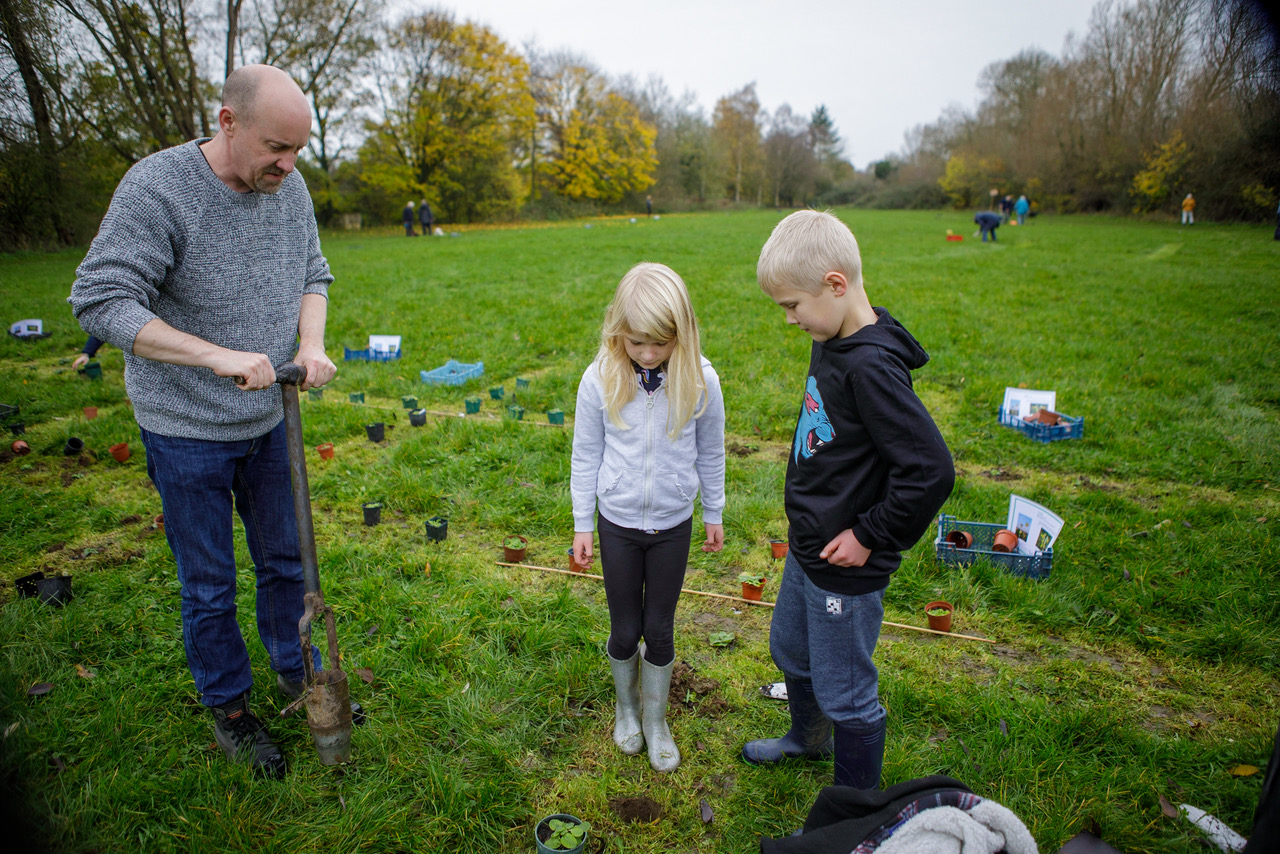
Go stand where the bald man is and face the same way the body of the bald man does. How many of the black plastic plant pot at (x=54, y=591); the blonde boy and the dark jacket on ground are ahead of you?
2

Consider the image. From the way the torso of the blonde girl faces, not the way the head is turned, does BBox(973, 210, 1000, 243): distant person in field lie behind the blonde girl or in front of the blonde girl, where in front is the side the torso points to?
behind

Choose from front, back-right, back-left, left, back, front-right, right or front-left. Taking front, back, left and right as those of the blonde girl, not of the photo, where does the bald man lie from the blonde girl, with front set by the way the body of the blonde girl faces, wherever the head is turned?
right

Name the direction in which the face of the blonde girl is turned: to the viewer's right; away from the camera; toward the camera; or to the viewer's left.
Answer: toward the camera

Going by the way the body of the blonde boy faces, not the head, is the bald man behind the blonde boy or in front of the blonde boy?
in front

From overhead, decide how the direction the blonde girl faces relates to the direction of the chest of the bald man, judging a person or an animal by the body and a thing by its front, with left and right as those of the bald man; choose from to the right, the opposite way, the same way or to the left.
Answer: to the right

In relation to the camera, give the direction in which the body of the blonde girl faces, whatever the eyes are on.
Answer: toward the camera

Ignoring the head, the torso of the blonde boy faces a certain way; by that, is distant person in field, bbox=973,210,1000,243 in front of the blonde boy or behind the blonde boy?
behind

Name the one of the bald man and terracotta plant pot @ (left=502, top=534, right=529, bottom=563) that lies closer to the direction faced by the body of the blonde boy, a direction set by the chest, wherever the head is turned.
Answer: the bald man

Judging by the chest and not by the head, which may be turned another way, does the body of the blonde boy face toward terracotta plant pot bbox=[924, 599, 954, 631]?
no

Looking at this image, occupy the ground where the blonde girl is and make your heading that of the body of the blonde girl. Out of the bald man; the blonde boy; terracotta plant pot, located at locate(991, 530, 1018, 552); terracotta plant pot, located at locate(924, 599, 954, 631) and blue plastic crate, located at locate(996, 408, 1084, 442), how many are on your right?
1
